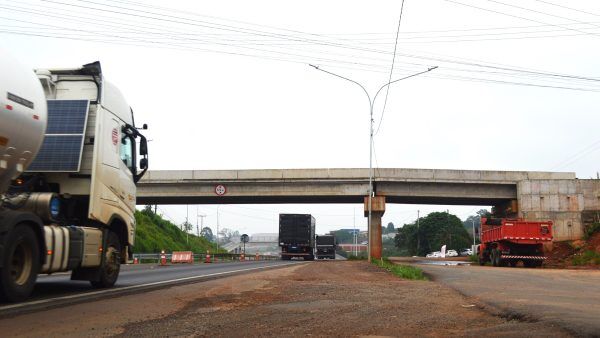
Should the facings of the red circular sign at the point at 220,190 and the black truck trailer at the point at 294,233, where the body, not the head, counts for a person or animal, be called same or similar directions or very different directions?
very different directions

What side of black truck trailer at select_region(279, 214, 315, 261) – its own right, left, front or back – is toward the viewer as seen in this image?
back

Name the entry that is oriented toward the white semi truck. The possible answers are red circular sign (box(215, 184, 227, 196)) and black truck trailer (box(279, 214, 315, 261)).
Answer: the red circular sign

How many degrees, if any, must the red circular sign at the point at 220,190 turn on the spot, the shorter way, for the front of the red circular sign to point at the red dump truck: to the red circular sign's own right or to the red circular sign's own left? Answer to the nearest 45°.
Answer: approximately 45° to the red circular sign's own left

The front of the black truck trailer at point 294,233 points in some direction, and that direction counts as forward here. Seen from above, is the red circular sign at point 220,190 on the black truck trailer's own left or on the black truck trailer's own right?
on the black truck trailer's own left

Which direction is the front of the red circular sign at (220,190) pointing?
toward the camera

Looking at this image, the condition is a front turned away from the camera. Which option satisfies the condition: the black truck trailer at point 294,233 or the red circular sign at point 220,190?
the black truck trailer

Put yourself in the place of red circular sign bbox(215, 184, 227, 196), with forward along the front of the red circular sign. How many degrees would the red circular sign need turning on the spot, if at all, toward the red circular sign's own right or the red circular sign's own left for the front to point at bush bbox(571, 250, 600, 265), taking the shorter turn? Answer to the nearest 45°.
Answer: approximately 45° to the red circular sign's own left

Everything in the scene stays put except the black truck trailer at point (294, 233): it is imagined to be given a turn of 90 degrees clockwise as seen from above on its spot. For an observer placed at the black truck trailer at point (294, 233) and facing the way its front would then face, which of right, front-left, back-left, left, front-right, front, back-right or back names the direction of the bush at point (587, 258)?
front-right

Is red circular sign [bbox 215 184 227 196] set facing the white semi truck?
yes

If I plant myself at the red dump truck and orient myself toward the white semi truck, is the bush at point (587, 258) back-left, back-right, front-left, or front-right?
back-left
